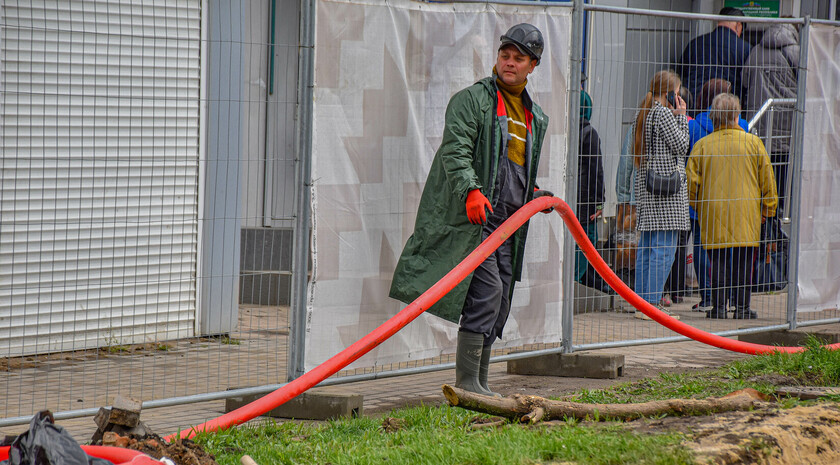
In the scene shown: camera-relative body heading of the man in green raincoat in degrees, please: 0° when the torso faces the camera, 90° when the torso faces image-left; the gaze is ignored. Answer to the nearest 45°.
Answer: approximately 315°

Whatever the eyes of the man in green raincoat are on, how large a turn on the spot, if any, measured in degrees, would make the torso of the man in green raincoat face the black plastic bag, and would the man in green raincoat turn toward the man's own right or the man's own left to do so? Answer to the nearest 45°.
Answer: approximately 90° to the man's own right

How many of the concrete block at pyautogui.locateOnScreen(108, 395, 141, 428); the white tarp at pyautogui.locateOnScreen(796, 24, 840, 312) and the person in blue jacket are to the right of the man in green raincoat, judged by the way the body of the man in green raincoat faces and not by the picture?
1

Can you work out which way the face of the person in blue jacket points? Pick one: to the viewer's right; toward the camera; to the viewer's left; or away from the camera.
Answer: away from the camera

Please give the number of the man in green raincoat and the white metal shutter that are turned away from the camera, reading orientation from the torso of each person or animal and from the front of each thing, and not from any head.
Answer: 0

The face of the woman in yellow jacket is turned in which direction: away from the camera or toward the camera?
away from the camera

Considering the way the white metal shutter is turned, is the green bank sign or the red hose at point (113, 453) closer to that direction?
the red hose

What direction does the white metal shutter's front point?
toward the camera

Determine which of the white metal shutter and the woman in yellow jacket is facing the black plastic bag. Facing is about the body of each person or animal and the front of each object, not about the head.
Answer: the white metal shutter

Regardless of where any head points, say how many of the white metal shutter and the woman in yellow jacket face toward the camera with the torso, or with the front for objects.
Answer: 1

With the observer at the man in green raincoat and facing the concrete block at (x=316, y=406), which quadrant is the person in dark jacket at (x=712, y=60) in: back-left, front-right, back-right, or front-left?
back-right

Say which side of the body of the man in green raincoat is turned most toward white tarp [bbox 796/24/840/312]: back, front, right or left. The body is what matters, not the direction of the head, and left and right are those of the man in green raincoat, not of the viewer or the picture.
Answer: left

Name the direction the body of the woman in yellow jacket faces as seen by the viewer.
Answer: away from the camera

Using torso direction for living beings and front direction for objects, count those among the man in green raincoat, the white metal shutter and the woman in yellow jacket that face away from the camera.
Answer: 1

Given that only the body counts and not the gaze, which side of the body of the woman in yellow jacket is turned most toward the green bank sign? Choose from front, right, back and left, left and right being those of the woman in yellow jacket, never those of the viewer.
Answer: front
